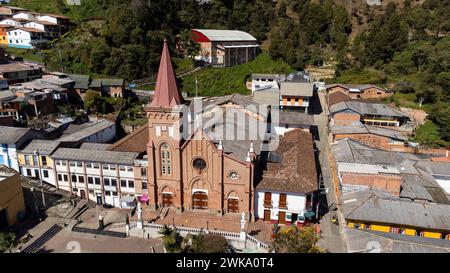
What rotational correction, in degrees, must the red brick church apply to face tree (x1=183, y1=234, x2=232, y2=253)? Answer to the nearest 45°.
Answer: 0° — it already faces it

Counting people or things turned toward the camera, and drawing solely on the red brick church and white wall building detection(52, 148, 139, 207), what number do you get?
2

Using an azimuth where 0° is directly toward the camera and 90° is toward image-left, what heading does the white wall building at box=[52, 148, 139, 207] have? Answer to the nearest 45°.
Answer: approximately 0°

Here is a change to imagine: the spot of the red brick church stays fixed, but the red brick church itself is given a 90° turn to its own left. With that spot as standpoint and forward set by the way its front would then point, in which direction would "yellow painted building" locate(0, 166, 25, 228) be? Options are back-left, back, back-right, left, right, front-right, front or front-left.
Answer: back

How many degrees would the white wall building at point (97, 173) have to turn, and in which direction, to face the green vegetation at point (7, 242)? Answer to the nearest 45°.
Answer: approximately 45° to its right

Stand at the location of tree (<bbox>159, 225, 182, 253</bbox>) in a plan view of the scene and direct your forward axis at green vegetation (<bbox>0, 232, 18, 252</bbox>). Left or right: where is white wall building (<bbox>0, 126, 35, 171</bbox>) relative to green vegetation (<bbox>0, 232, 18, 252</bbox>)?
right
